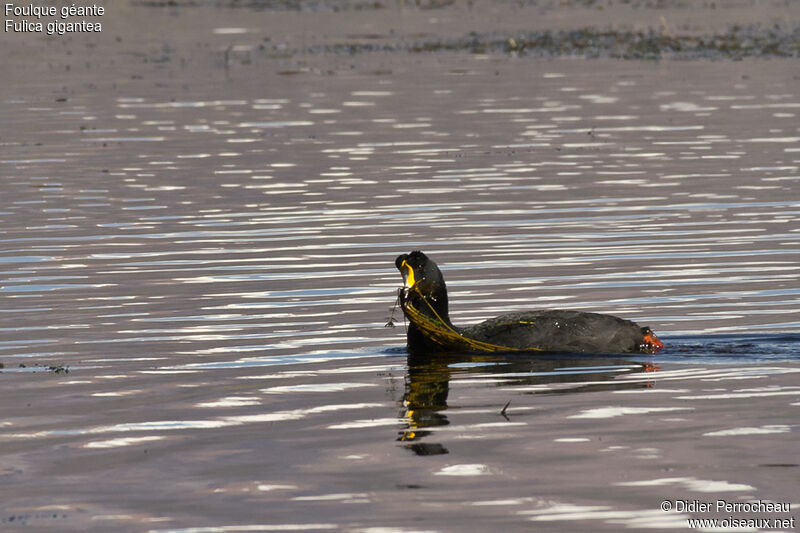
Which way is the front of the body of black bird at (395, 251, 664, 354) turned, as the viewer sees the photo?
to the viewer's left
